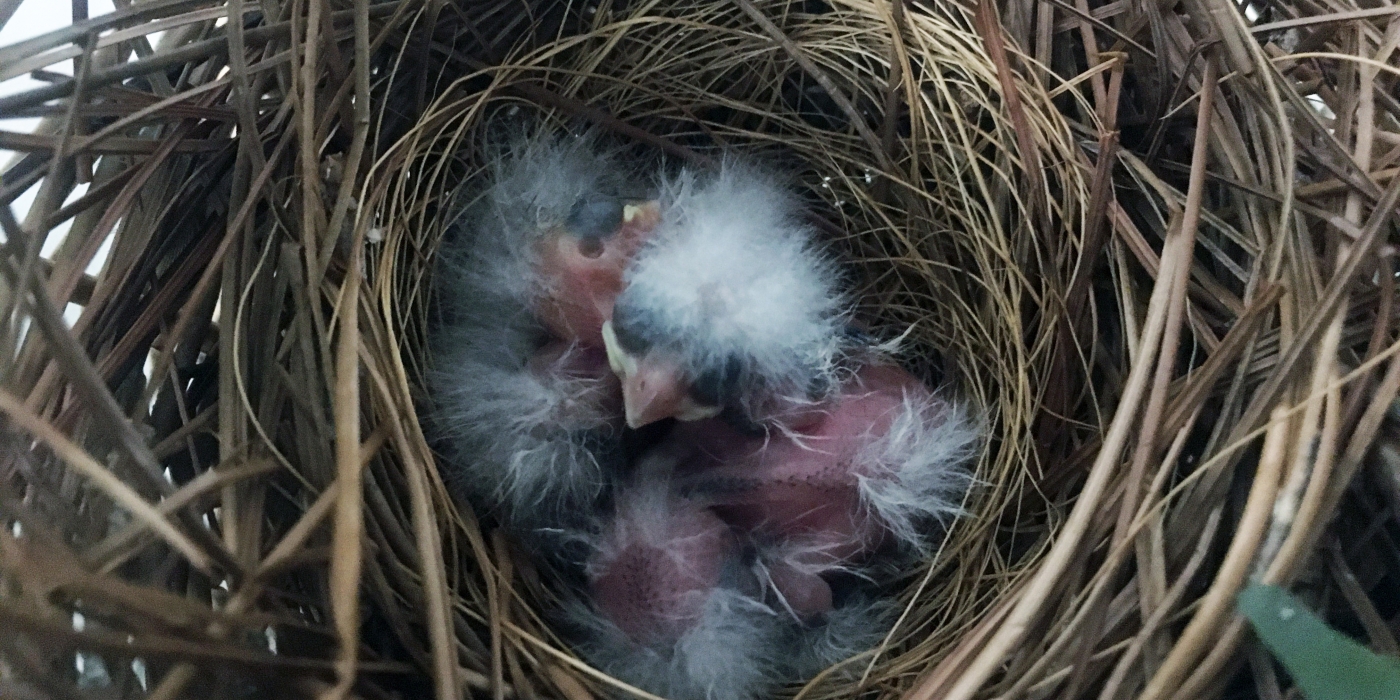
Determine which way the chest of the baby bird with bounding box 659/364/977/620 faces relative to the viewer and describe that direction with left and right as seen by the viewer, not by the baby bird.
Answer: facing to the left of the viewer

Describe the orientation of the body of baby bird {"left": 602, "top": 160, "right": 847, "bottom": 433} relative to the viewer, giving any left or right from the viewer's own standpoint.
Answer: facing the viewer and to the left of the viewer

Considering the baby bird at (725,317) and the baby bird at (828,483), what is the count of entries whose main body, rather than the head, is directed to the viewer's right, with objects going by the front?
0
